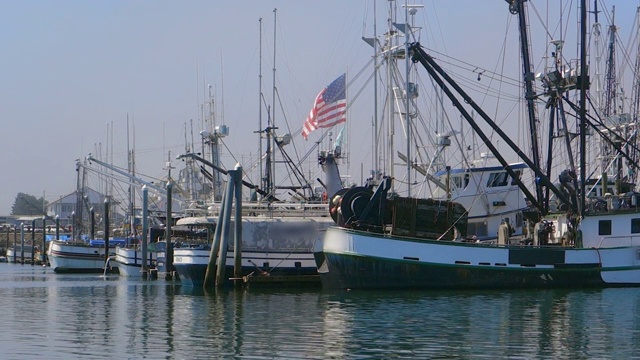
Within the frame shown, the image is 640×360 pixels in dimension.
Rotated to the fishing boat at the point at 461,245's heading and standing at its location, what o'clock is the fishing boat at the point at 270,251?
the fishing boat at the point at 270,251 is roughly at 7 o'clock from the fishing boat at the point at 461,245.

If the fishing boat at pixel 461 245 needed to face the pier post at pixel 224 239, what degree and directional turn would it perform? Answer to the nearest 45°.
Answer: approximately 180°

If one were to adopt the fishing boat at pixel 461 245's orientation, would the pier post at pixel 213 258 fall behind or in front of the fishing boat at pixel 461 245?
behind

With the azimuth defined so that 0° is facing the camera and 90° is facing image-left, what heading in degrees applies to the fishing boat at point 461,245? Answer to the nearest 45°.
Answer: approximately 270°

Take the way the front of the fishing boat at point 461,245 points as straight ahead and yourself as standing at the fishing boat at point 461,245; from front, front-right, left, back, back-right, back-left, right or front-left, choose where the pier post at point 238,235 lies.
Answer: back
